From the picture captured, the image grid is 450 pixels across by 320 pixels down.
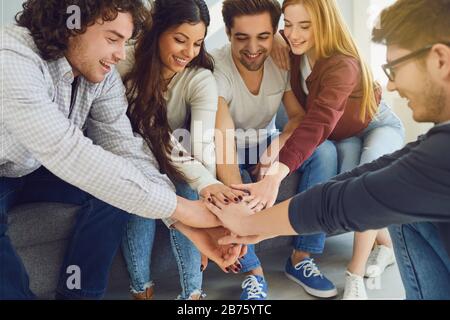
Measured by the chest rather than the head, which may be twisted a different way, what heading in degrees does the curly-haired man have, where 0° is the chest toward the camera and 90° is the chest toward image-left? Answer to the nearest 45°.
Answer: approximately 315°

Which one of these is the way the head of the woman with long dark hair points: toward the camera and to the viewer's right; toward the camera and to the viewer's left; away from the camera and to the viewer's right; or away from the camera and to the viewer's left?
toward the camera and to the viewer's right

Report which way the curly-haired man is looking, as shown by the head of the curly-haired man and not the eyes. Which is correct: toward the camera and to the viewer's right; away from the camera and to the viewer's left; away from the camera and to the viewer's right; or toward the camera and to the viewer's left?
toward the camera and to the viewer's right

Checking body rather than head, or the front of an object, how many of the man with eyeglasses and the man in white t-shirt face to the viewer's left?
1

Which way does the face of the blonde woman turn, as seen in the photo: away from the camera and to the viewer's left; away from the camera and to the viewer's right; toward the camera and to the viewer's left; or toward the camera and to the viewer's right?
toward the camera and to the viewer's left

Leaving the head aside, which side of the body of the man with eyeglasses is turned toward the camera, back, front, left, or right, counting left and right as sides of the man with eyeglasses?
left

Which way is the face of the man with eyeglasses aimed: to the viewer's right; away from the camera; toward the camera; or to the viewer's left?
to the viewer's left

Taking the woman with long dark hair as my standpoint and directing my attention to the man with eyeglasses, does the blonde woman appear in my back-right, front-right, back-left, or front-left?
front-left

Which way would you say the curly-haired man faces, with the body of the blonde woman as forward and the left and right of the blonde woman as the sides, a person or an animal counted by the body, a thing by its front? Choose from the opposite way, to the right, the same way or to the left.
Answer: to the left

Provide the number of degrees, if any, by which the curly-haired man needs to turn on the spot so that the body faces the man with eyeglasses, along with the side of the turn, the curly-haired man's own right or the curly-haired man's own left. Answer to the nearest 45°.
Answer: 0° — they already face them

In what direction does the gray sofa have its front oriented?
toward the camera

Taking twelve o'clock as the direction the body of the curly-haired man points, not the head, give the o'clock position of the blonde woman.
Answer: The blonde woman is roughly at 10 o'clock from the curly-haired man.

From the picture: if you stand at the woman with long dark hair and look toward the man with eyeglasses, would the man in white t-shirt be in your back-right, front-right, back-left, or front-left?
front-left

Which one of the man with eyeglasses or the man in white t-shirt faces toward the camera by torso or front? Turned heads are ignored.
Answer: the man in white t-shirt

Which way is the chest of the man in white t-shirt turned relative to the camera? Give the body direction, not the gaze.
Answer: toward the camera

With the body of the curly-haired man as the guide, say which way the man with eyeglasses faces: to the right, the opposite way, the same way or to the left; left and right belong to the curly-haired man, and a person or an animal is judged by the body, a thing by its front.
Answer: the opposite way

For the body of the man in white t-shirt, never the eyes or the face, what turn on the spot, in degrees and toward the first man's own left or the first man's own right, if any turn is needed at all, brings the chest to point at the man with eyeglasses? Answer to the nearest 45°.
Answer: approximately 45° to the first man's own left

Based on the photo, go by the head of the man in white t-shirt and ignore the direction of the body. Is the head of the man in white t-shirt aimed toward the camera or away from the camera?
toward the camera
